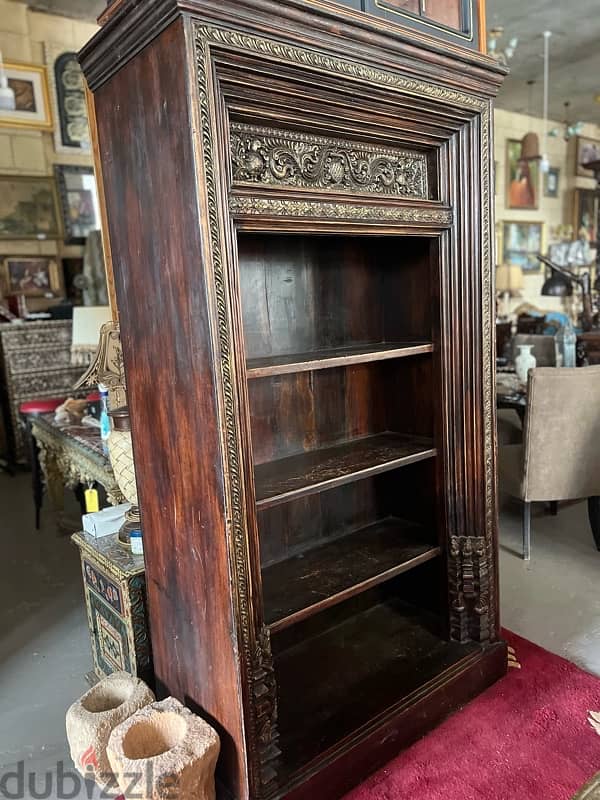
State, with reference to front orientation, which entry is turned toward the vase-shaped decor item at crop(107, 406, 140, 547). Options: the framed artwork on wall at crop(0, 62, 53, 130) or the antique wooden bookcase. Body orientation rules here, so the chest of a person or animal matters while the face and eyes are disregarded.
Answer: the framed artwork on wall

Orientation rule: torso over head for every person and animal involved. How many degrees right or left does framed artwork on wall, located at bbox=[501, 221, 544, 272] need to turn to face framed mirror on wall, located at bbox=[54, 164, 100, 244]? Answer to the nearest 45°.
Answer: approximately 45° to its right

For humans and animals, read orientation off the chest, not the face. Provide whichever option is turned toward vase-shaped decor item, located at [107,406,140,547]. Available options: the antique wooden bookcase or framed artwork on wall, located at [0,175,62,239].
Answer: the framed artwork on wall

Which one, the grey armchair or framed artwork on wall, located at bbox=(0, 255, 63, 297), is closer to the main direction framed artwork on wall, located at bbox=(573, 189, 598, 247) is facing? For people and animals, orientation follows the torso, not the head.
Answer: the grey armchair

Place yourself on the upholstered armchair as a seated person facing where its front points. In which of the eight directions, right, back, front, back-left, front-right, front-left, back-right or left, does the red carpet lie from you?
back-left

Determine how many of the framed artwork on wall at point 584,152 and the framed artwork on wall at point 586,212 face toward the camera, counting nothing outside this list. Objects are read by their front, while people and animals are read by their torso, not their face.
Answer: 2

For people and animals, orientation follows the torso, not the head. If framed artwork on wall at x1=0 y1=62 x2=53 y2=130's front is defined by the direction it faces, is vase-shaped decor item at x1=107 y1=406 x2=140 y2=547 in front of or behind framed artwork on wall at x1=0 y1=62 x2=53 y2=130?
in front

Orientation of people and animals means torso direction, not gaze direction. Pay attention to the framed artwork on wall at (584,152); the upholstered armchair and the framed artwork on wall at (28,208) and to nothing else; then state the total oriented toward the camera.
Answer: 2

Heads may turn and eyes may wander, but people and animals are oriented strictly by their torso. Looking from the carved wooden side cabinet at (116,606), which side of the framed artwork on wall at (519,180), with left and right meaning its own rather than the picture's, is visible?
front

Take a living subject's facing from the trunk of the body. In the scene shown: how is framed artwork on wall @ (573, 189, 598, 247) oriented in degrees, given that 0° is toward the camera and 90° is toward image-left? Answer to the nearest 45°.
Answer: approximately 0°

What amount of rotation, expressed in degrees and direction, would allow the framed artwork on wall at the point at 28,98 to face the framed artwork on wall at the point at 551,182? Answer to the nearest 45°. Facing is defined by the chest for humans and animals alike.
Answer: approximately 90° to its left

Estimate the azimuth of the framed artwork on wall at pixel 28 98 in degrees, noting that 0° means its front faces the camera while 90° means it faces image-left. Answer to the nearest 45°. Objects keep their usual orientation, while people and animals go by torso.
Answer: approximately 0°

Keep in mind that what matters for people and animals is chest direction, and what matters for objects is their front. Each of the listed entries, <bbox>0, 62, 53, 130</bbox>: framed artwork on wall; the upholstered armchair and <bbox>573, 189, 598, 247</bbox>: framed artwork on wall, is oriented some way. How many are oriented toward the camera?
2
